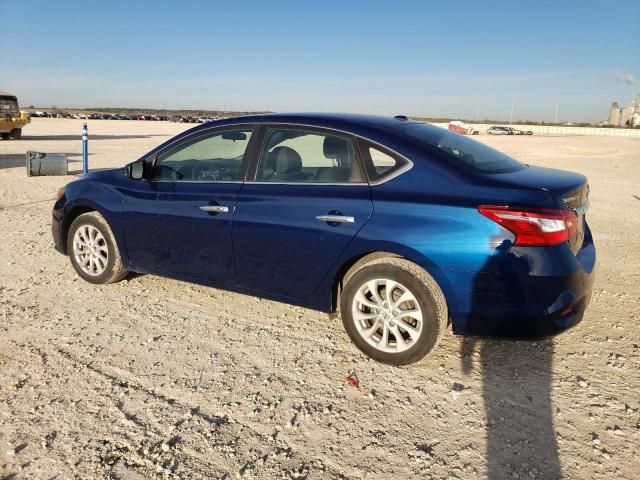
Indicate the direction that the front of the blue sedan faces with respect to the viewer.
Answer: facing away from the viewer and to the left of the viewer

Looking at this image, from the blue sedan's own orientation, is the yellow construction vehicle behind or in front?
in front

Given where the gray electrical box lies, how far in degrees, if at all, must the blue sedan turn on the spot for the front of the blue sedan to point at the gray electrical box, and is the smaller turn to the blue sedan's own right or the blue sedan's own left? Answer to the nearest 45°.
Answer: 0° — it already faces it
